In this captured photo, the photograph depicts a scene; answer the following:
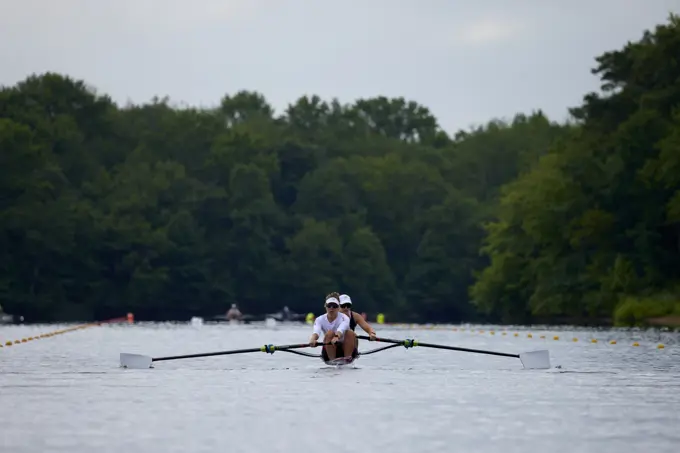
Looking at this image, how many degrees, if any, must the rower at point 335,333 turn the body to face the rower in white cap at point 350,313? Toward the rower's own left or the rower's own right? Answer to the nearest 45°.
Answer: approximately 135° to the rower's own left

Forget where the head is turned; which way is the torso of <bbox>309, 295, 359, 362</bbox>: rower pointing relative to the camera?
toward the camera
